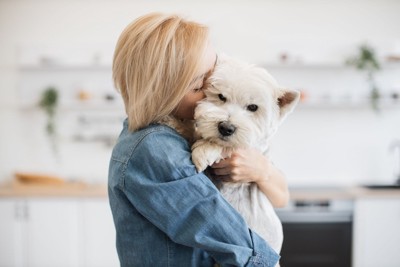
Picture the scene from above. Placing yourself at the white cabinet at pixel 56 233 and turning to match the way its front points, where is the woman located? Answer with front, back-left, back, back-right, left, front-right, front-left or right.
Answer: front

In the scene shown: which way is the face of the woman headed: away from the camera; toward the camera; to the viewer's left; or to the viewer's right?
to the viewer's right

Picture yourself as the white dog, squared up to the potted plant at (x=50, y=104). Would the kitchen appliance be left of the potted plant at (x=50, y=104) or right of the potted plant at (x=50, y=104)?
right

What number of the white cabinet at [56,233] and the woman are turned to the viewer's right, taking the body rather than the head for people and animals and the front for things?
1

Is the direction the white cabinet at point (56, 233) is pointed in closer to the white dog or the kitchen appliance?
the white dog

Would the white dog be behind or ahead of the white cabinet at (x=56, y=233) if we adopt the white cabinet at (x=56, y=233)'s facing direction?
ahead

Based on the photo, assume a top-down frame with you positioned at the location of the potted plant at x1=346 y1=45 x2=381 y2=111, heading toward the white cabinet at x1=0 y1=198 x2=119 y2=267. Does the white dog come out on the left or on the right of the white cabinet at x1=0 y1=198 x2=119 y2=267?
left

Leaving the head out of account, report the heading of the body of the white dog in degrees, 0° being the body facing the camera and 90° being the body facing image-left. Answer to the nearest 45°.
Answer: approximately 45°

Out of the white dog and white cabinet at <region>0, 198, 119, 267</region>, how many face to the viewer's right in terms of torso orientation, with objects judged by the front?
0

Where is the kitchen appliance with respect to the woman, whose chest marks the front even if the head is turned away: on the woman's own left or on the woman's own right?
on the woman's own left

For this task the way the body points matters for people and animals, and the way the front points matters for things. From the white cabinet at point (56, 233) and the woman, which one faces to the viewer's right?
the woman

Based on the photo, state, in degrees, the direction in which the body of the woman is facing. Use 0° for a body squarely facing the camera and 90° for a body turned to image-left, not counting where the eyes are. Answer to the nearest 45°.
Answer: approximately 270°
